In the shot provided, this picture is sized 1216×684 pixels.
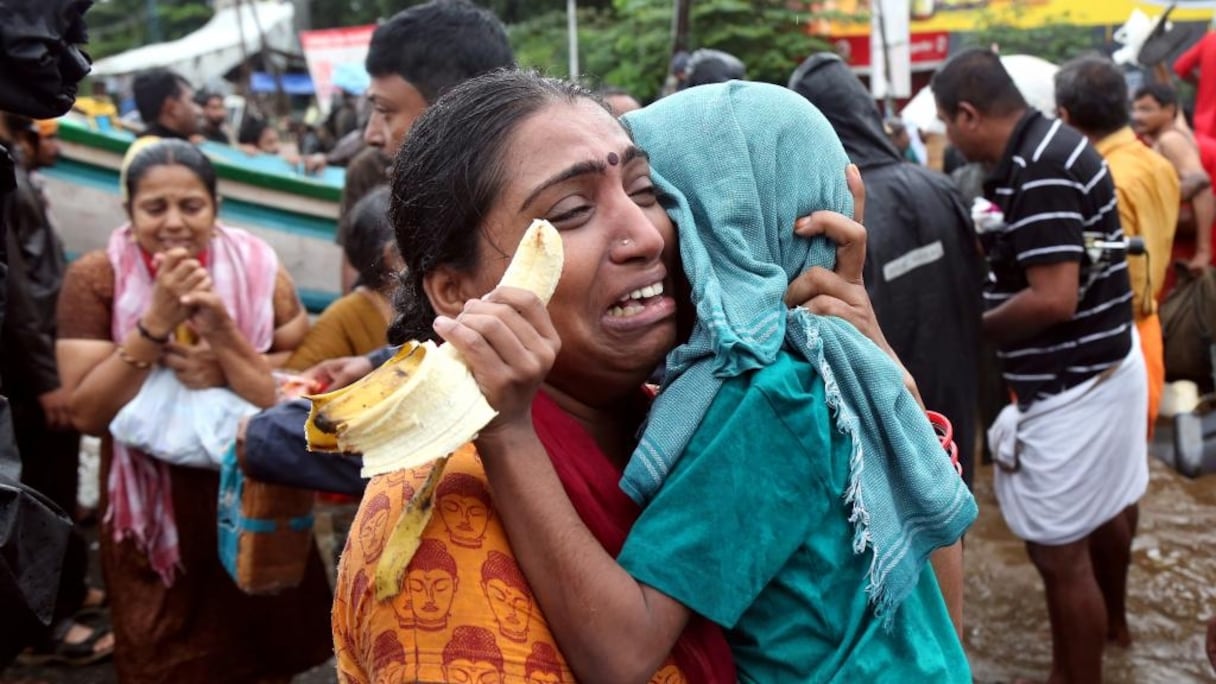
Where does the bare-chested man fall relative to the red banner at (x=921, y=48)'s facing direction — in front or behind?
in front

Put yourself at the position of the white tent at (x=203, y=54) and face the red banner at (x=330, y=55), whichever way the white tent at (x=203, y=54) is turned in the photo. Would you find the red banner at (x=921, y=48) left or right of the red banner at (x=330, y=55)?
left

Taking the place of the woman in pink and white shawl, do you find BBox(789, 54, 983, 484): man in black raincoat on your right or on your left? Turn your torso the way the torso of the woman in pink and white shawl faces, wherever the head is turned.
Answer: on your left

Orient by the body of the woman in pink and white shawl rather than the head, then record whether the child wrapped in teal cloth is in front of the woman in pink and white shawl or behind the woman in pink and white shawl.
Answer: in front

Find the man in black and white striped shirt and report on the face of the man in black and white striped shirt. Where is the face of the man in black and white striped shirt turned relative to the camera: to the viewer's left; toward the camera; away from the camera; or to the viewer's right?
to the viewer's left

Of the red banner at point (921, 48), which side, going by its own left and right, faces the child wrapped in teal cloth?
front

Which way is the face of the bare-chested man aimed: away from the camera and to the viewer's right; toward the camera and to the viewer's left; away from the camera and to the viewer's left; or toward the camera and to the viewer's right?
toward the camera and to the viewer's left

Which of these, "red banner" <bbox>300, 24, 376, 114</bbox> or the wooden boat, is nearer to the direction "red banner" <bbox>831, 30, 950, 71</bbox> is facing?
the wooden boat

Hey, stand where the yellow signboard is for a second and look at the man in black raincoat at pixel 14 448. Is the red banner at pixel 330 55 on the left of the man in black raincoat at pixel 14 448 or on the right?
right

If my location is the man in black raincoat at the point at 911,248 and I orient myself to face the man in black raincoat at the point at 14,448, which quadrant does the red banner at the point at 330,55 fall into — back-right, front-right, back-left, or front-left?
back-right

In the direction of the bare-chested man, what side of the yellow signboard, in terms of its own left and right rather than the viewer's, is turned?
front

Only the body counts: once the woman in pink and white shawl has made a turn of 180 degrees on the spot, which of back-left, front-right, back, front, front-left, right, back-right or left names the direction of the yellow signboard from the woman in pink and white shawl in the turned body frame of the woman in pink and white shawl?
front-right

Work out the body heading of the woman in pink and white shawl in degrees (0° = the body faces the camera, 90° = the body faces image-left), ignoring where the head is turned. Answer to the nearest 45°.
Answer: approximately 0°
